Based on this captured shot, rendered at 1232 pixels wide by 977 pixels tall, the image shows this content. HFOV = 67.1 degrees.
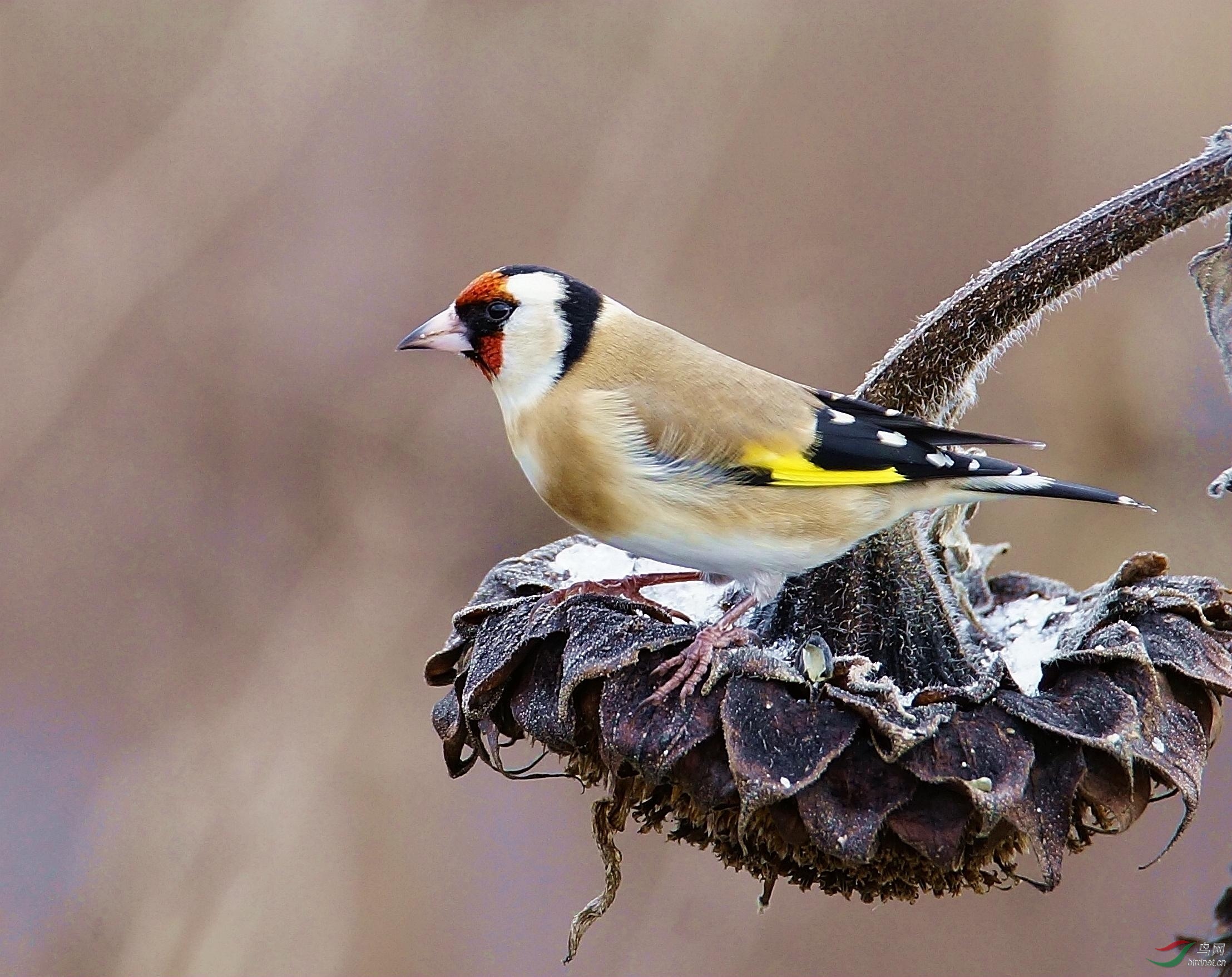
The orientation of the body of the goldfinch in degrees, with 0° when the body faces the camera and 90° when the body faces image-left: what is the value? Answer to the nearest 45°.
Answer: approximately 90°
